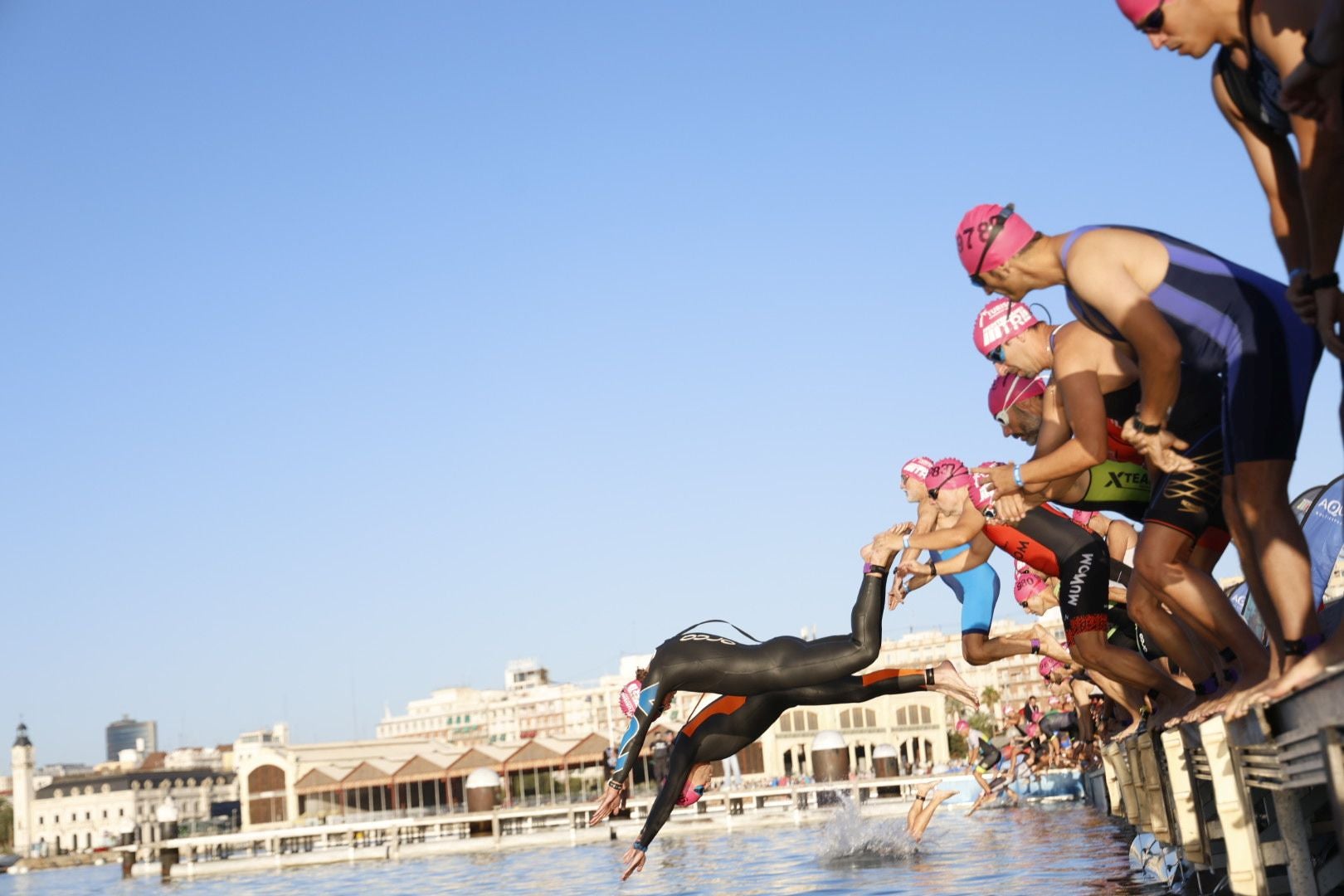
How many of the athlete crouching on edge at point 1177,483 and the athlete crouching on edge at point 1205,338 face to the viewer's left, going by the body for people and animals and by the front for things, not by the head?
2

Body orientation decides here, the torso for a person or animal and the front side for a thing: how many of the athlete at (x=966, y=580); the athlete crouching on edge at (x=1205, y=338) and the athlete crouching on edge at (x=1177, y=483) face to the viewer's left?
3

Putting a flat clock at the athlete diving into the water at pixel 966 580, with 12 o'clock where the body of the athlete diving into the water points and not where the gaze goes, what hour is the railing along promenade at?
The railing along promenade is roughly at 2 o'clock from the athlete diving into the water.

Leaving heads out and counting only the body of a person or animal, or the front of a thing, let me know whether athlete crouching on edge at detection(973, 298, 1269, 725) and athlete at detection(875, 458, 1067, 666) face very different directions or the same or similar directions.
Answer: same or similar directions

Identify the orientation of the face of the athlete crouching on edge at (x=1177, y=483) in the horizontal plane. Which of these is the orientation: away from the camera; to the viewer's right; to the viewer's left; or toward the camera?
to the viewer's left

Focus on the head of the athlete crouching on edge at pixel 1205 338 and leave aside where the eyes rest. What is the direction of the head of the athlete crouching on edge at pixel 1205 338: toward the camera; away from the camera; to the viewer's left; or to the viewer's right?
to the viewer's left

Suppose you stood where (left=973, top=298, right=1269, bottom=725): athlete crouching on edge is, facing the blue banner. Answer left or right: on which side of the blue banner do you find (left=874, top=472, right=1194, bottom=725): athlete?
left

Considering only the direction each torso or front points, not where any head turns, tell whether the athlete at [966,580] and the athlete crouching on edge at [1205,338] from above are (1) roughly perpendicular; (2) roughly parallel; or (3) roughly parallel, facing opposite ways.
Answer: roughly parallel

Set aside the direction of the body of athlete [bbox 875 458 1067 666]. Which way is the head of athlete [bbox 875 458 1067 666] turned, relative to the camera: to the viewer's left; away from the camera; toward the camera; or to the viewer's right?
to the viewer's left

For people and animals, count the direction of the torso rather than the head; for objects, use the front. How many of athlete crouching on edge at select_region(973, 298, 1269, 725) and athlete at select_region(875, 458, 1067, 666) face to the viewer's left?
2

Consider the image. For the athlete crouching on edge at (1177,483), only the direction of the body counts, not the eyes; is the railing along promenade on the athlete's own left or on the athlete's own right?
on the athlete's own right

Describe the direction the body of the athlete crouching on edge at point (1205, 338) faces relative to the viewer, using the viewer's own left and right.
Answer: facing to the left of the viewer

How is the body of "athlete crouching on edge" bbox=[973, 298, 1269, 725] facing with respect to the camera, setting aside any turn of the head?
to the viewer's left

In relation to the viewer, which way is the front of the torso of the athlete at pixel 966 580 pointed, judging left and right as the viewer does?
facing to the left of the viewer

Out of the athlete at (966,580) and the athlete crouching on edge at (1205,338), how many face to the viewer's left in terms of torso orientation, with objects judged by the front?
2

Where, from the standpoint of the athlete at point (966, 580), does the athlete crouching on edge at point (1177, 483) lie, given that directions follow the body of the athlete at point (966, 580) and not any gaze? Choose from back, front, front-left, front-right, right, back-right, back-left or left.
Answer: left
